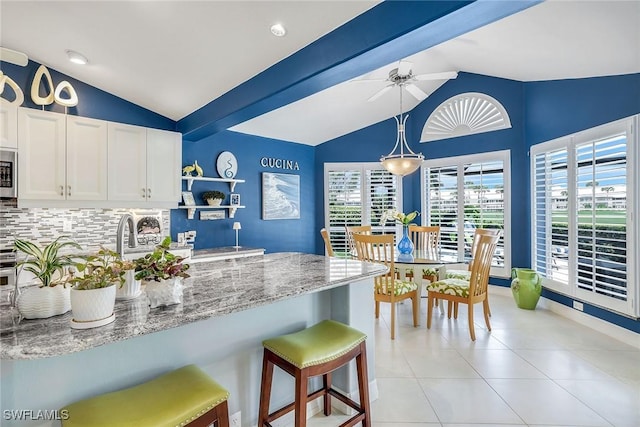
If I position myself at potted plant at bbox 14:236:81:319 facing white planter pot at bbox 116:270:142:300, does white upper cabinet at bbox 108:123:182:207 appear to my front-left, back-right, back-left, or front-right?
front-left

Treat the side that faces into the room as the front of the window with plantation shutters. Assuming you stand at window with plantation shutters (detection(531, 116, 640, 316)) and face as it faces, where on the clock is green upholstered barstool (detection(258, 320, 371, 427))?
The green upholstered barstool is roughly at 11 o'clock from the window with plantation shutters.

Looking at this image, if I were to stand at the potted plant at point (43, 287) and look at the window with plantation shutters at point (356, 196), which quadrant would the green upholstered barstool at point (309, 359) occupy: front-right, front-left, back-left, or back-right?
front-right

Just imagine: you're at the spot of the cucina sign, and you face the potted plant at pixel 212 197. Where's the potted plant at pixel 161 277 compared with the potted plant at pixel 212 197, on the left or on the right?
left

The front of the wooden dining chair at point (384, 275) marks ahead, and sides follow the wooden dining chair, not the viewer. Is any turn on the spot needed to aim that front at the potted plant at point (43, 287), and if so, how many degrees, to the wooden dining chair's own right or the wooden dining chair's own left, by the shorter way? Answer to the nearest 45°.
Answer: approximately 180°

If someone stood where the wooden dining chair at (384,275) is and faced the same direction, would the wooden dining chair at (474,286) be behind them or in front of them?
in front

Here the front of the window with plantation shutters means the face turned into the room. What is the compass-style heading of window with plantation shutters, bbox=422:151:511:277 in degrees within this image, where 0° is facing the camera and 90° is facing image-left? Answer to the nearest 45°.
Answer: approximately 45°

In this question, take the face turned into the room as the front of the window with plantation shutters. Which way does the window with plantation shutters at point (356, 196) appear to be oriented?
toward the camera

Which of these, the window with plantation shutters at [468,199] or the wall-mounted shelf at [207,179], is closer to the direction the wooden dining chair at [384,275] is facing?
the window with plantation shutters

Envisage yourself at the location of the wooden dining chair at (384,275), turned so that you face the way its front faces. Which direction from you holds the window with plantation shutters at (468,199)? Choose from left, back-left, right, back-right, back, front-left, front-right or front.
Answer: front

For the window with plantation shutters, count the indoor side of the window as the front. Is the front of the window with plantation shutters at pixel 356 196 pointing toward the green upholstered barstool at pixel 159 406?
yes

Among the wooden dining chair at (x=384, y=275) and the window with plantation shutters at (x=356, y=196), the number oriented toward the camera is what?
1

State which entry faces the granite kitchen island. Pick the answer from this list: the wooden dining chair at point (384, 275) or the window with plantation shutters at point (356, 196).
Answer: the window with plantation shutters

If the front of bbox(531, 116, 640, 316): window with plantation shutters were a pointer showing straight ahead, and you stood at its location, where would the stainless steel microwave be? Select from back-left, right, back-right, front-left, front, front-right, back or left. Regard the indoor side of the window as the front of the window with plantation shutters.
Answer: front

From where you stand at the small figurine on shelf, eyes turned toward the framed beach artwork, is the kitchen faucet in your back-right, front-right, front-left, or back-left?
back-right

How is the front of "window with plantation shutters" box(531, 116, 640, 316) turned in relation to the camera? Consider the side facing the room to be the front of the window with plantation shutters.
facing the viewer and to the left of the viewer

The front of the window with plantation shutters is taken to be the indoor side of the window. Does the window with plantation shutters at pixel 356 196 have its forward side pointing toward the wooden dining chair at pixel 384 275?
yes
